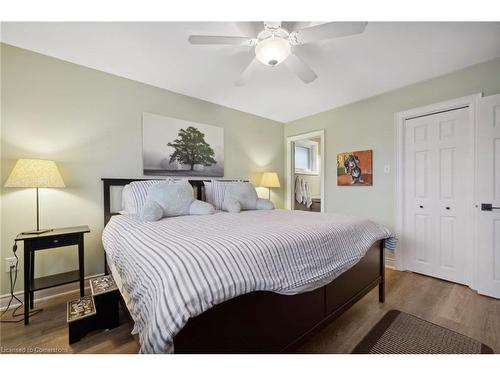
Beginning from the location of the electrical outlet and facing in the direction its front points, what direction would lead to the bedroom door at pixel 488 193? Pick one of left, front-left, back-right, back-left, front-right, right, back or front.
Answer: front-left

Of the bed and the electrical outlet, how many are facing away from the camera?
0

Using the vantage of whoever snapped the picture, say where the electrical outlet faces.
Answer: facing the viewer

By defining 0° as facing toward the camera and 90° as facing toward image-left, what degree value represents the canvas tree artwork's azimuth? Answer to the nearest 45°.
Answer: approximately 315°

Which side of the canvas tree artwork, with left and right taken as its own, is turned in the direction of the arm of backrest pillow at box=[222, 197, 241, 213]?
front

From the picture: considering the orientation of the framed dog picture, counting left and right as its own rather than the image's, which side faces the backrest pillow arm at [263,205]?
front

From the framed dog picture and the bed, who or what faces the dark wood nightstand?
the framed dog picture

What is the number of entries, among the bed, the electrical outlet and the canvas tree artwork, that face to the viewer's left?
0

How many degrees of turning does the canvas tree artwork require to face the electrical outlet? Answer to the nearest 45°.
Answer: approximately 90° to its right

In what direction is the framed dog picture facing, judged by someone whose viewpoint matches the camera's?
facing the viewer and to the left of the viewer

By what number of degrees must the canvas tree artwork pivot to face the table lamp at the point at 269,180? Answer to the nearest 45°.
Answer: approximately 45° to its left

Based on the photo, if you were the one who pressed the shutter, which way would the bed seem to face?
facing the viewer and to the right of the viewer

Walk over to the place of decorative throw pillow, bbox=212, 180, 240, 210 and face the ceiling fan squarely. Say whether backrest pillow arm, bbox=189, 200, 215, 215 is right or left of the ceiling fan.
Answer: right
